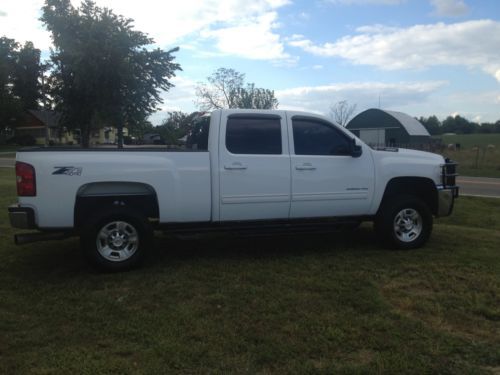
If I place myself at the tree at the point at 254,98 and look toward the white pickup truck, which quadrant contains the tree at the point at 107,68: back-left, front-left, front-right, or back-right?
front-right

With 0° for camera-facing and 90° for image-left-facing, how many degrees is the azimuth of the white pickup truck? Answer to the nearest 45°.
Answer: approximately 270°

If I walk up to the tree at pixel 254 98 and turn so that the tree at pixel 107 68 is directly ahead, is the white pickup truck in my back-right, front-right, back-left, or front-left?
front-left

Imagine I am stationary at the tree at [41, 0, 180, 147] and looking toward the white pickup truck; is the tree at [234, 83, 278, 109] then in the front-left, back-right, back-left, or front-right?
back-left

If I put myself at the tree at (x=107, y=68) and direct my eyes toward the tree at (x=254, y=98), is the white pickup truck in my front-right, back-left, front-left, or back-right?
back-right

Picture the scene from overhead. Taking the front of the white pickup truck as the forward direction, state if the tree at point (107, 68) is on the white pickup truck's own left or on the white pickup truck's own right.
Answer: on the white pickup truck's own left

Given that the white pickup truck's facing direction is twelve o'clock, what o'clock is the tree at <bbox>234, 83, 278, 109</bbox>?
The tree is roughly at 9 o'clock from the white pickup truck.
